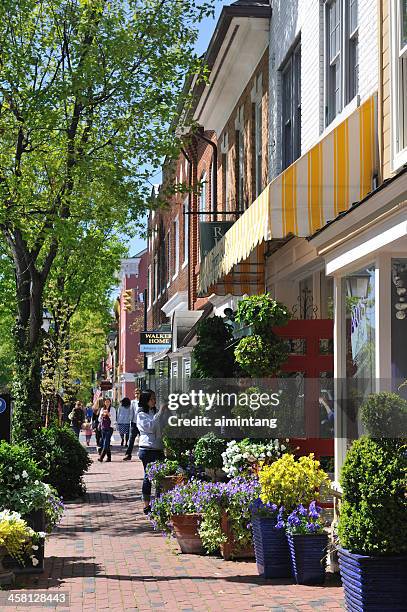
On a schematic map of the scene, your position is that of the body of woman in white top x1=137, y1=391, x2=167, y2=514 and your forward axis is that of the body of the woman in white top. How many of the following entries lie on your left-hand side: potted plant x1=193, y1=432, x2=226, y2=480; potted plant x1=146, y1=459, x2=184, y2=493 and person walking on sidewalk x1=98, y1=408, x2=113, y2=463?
1

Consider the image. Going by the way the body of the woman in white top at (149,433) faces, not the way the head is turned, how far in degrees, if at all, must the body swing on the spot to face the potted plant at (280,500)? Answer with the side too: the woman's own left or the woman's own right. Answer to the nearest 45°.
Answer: approximately 90° to the woman's own right

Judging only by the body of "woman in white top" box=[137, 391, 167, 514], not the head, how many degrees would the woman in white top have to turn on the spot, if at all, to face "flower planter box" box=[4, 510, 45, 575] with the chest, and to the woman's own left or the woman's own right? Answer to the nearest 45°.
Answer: approximately 90° to the woman's own right

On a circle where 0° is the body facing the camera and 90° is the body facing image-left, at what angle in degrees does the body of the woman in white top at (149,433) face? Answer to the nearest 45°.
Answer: approximately 270°

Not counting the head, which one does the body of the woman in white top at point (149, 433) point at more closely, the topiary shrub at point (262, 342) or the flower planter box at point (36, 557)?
the topiary shrub

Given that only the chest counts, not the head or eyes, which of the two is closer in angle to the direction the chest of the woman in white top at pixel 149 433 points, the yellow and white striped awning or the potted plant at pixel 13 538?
the yellow and white striped awning
